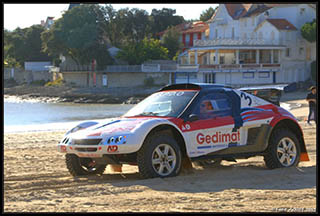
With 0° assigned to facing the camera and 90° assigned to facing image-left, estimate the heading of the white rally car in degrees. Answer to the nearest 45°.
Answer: approximately 45°
